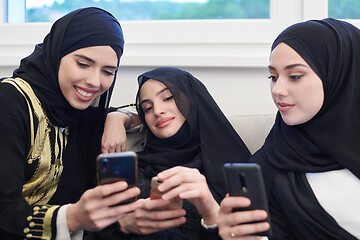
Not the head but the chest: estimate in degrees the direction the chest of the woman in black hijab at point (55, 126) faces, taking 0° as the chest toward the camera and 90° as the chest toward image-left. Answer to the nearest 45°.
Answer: approximately 315°

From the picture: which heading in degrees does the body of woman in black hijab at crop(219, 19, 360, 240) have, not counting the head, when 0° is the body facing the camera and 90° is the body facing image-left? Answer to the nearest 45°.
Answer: approximately 45°

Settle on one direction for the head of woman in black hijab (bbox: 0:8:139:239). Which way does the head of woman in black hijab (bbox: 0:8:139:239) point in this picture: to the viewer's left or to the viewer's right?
to the viewer's right

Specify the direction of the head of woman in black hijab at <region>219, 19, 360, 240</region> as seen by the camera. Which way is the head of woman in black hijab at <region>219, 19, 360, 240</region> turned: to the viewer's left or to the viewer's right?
to the viewer's left
